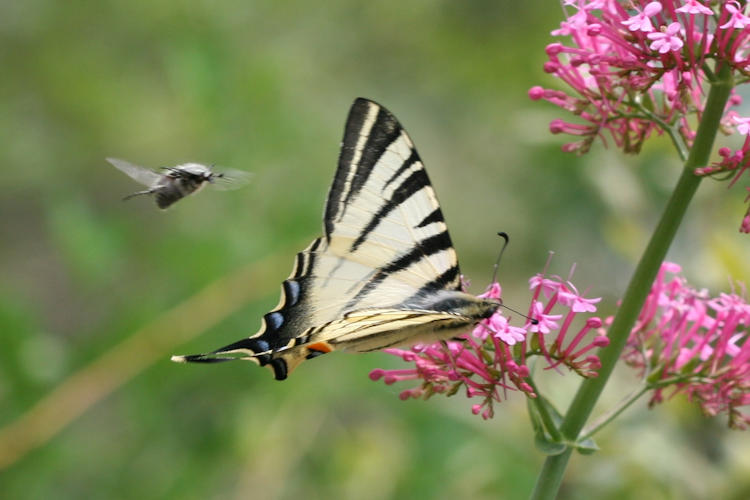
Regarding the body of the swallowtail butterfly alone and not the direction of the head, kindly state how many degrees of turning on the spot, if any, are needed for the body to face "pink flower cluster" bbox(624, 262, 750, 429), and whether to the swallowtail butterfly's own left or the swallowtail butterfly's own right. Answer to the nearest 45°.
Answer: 0° — it already faces it

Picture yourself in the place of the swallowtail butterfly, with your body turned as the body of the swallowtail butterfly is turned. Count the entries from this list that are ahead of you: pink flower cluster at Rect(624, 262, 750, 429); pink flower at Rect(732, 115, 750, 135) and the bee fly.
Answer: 2

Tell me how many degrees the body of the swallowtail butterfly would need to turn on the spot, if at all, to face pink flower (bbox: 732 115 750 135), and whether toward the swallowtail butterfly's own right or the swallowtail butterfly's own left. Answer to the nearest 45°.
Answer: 0° — it already faces it

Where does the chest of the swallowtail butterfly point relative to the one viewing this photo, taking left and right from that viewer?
facing to the right of the viewer

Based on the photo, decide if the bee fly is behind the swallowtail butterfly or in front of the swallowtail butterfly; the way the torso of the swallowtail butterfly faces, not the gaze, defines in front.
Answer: behind
